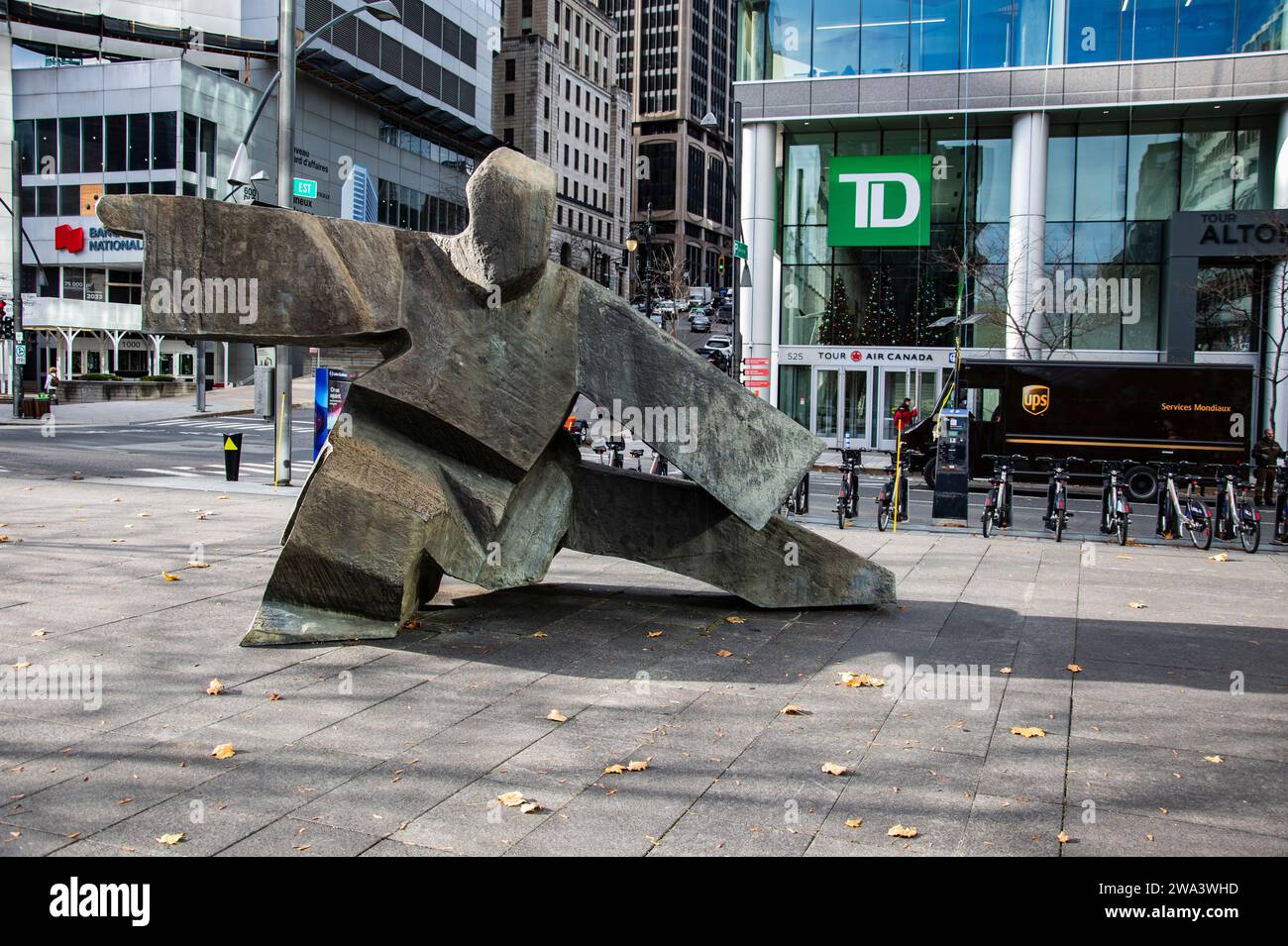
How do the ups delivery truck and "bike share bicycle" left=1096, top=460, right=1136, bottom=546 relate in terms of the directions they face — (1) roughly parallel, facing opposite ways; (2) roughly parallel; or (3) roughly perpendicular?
roughly perpendicular

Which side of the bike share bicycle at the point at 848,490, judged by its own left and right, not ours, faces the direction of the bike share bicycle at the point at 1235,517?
right

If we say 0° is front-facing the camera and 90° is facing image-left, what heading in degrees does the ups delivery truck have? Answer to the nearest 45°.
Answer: approximately 90°

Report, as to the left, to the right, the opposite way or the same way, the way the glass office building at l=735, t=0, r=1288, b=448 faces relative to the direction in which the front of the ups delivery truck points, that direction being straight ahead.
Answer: to the left

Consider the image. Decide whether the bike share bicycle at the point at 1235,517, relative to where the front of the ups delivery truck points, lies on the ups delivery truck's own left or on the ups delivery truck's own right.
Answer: on the ups delivery truck's own left

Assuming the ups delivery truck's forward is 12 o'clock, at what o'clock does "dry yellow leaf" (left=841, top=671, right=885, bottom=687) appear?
The dry yellow leaf is roughly at 9 o'clock from the ups delivery truck.

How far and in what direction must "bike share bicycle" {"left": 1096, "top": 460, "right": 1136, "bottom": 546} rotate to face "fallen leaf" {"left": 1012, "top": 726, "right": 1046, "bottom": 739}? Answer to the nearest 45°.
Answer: approximately 180°

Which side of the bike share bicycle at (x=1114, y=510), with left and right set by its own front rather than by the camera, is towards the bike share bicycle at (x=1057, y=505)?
left

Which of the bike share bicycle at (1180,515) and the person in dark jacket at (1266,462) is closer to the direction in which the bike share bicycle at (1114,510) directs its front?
the person in dark jacket

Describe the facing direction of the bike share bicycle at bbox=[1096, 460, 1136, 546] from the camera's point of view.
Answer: facing away from the viewer
